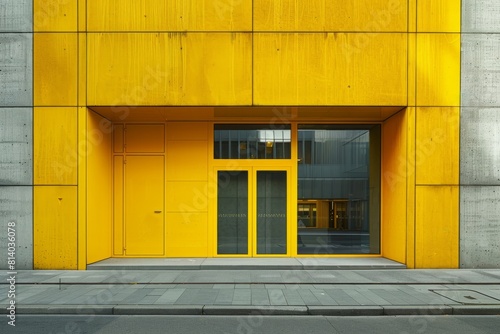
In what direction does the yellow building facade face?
toward the camera
